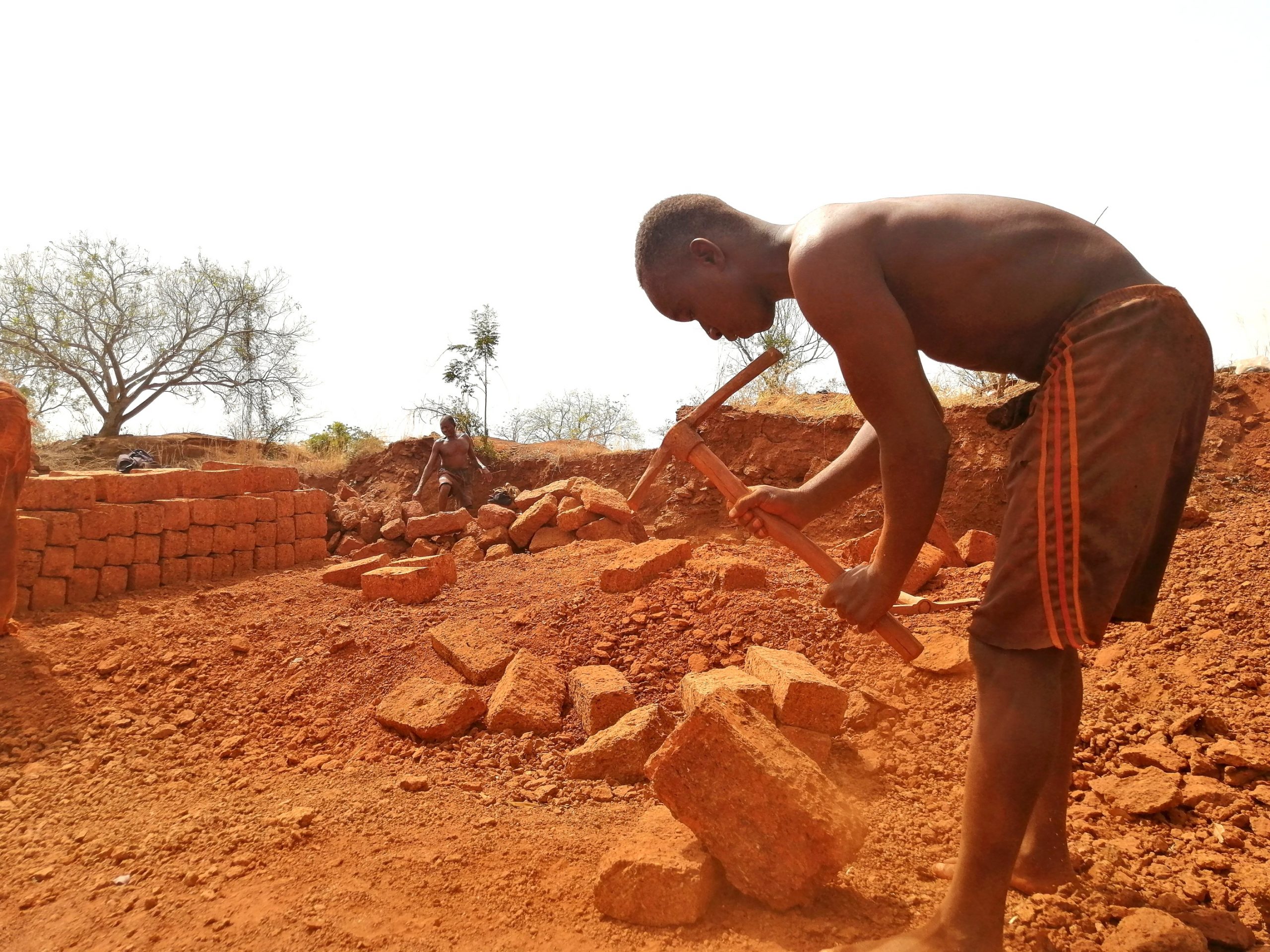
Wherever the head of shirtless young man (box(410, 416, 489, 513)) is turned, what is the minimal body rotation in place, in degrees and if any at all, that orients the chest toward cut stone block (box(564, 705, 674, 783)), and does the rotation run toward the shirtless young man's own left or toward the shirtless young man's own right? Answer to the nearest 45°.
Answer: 0° — they already face it

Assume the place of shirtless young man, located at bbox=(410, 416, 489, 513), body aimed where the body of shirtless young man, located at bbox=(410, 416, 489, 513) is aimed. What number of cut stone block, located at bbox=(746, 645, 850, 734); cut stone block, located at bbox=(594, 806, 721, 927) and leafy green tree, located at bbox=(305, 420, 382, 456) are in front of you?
2

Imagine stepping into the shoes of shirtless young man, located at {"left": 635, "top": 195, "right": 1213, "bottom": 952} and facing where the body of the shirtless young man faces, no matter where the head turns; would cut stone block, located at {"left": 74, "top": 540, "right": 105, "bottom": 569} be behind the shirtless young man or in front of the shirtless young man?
in front

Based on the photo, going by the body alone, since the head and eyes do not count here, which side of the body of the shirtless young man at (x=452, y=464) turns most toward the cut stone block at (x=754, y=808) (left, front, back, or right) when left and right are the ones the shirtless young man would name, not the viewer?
front

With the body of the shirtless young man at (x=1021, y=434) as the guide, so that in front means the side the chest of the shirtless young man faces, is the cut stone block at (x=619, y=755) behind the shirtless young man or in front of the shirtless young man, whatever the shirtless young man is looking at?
in front

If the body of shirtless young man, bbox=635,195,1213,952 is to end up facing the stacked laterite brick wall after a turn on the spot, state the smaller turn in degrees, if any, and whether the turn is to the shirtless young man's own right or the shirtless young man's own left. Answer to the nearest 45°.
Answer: approximately 45° to the shirtless young man's own right

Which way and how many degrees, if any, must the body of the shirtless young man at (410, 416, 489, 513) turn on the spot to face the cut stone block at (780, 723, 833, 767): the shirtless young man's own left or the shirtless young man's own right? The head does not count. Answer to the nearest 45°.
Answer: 0° — they already face it

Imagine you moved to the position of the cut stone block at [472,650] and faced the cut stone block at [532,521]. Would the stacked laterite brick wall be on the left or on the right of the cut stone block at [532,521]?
left

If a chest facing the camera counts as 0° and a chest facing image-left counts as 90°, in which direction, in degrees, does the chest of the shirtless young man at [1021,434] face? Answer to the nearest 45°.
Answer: approximately 90°

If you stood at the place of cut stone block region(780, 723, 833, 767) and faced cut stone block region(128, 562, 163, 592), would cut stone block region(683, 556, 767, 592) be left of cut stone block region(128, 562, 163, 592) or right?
right

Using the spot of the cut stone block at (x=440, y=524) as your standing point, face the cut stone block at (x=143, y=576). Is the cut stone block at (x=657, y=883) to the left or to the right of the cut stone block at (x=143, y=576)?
left

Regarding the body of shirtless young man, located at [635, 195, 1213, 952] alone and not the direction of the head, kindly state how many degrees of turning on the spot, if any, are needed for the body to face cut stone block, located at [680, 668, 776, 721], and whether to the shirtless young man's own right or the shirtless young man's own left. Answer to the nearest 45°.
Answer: approximately 45° to the shirtless young man's own right

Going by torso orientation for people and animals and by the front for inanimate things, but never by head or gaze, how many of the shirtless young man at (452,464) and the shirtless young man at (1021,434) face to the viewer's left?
1

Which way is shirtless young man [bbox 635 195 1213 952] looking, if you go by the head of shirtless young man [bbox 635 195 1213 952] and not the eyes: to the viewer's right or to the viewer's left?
to the viewer's left

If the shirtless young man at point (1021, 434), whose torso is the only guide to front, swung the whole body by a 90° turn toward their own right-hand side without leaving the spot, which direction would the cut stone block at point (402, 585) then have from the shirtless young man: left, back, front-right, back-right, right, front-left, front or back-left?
front-left

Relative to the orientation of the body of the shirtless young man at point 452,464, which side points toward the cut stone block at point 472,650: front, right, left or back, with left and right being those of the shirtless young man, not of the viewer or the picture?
front
